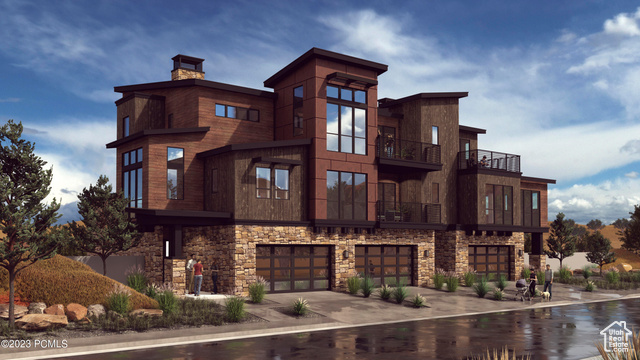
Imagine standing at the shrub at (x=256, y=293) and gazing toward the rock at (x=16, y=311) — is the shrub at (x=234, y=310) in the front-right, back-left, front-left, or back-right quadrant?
front-left

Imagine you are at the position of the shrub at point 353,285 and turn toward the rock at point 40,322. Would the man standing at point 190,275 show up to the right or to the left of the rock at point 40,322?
right

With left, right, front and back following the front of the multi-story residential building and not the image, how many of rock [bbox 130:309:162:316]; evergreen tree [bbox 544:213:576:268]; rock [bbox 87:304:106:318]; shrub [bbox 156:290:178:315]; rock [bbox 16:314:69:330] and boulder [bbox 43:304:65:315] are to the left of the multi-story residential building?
1

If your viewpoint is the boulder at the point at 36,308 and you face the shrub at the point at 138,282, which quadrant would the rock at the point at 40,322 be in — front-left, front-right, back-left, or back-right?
back-right

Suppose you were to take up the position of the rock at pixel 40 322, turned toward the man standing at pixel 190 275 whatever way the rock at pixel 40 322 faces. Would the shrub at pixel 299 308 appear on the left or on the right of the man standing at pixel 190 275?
right

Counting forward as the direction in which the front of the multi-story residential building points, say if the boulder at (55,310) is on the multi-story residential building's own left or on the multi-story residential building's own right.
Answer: on the multi-story residential building's own right

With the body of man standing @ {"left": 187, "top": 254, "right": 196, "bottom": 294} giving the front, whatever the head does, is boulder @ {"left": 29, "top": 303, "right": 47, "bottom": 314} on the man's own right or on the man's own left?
on the man's own right

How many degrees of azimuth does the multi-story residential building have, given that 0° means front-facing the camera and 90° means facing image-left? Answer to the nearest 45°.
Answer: approximately 315°
